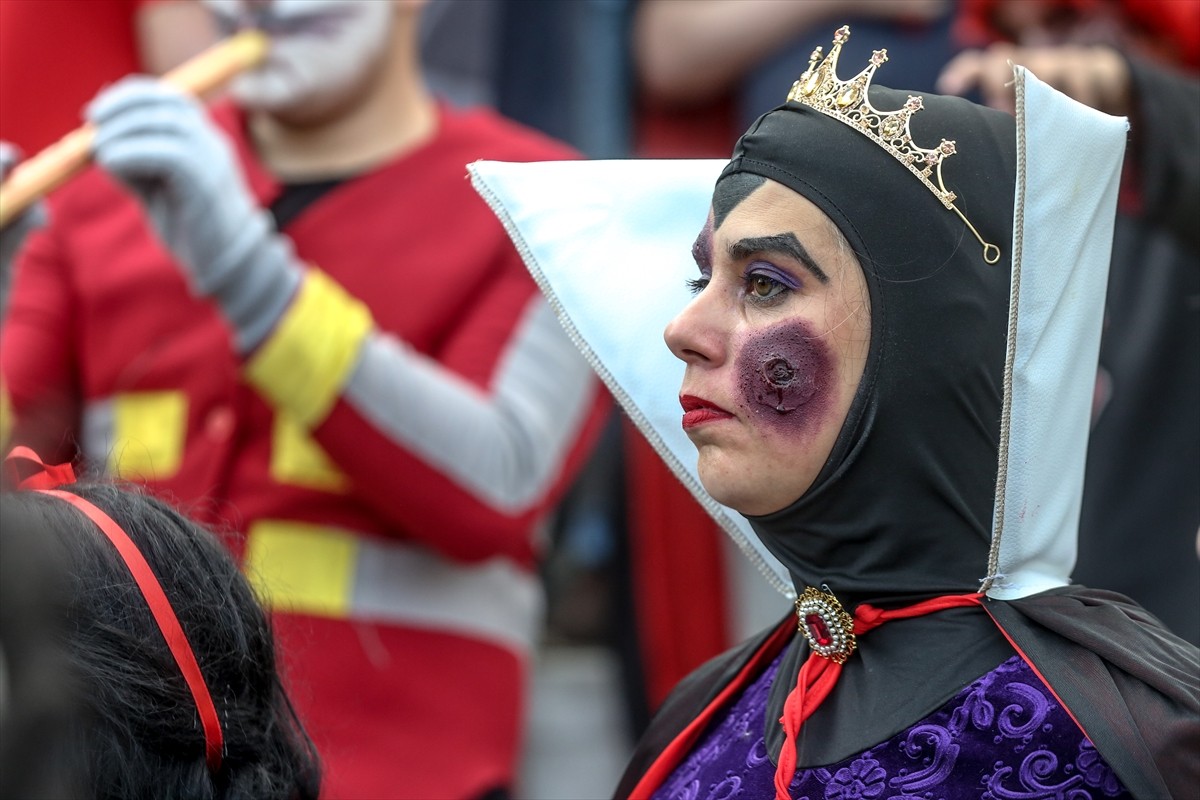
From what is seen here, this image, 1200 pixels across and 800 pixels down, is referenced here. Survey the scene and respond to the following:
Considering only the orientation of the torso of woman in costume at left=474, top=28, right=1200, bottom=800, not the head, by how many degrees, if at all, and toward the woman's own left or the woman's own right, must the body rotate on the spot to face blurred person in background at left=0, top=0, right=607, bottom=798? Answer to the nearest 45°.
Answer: approximately 90° to the woman's own right

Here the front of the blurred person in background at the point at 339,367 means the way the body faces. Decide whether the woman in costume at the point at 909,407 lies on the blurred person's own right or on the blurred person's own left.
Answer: on the blurred person's own left

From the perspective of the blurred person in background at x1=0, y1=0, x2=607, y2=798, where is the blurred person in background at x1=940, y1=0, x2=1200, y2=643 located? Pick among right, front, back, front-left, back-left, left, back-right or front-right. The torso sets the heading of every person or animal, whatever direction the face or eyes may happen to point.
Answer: back-left

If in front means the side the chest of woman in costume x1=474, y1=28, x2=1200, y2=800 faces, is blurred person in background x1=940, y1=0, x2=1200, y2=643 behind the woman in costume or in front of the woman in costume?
behind

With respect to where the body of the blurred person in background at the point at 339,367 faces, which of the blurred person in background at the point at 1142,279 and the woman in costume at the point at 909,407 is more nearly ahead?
the woman in costume

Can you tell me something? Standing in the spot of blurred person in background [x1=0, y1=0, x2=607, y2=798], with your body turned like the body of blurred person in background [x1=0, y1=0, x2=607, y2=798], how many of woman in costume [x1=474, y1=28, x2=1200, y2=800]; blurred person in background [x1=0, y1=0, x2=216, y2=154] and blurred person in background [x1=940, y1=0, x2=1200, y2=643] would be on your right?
1

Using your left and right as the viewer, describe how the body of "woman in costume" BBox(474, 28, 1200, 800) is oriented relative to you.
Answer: facing the viewer and to the left of the viewer
